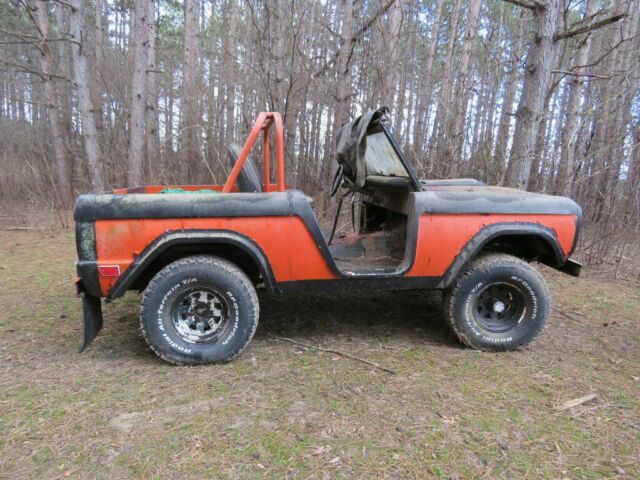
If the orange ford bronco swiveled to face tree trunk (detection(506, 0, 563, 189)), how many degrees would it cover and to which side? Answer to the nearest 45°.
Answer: approximately 45° to its left

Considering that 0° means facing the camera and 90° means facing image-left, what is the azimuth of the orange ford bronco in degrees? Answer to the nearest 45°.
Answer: approximately 270°

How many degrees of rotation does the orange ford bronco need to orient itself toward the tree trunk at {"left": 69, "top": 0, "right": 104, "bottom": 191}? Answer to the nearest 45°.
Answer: approximately 135° to its left

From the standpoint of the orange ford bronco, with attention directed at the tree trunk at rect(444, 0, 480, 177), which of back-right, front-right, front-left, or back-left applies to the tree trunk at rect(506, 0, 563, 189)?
front-right

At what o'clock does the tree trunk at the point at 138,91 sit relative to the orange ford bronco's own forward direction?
The tree trunk is roughly at 8 o'clock from the orange ford bronco.

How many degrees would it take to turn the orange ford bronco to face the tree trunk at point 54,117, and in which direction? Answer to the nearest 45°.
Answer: approximately 135° to its left

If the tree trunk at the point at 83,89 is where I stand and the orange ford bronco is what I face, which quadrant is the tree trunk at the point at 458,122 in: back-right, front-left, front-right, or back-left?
front-left

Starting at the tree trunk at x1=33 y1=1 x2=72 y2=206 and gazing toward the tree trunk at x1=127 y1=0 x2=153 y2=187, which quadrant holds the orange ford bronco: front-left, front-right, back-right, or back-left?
front-right

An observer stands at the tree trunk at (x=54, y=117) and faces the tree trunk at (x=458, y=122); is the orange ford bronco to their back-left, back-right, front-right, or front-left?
front-right

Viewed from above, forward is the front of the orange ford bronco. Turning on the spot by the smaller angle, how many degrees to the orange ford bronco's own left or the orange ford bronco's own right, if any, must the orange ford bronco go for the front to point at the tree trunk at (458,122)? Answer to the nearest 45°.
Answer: approximately 45° to the orange ford bronco's own left
